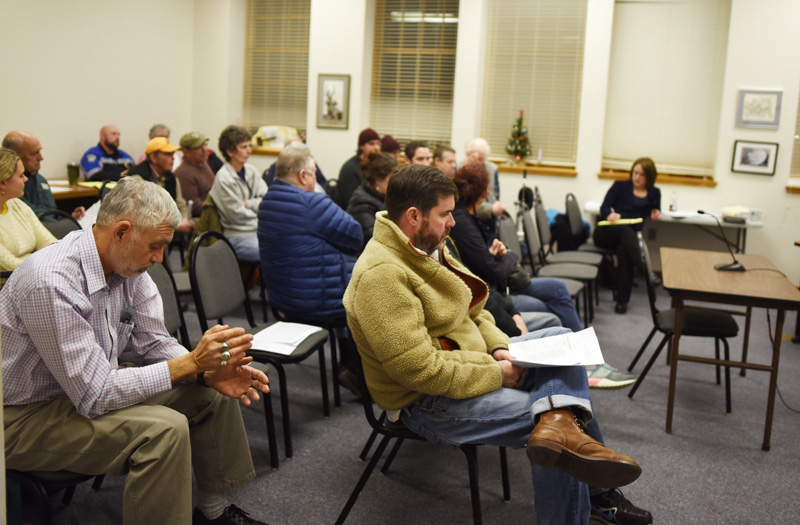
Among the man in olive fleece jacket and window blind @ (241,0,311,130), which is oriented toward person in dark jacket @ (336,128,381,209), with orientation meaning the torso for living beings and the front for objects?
the window blind

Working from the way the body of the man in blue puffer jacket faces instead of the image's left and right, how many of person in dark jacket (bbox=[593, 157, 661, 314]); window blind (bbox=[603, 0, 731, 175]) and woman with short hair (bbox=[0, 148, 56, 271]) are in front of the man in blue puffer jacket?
2

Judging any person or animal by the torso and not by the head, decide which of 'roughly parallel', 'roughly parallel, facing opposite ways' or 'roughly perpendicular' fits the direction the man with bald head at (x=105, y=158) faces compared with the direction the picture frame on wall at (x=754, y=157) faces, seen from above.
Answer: roughly perpendicular

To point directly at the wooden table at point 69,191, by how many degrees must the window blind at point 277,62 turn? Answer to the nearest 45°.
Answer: approximately 45° to its right

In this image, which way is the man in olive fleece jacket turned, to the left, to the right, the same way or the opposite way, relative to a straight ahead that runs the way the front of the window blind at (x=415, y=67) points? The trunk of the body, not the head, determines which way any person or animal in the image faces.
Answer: to the left

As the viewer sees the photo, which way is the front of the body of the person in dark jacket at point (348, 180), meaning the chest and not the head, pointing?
to the viewer's right

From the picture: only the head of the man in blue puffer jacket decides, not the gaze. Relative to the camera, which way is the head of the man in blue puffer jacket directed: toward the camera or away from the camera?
away from the camera

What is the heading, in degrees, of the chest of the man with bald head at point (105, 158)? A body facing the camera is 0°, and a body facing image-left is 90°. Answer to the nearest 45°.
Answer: approximately 315°

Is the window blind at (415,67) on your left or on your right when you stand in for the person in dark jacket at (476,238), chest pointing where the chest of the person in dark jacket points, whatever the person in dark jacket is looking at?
on your left

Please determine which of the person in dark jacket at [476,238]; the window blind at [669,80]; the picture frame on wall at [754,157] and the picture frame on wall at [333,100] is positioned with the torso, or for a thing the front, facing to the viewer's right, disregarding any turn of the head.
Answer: the person in dark jacket

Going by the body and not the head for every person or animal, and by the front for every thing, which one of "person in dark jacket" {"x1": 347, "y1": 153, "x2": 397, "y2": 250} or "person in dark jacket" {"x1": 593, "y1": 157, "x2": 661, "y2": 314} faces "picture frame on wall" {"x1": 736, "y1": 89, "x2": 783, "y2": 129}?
"person in dark jacket" {"x1": 347, "y1": 153, "x2": 397, "y2": 250}

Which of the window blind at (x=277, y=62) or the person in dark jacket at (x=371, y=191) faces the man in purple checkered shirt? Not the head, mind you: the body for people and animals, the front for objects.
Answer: the window blind

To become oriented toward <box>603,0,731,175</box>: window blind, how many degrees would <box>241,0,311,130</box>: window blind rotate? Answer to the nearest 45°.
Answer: approximately 45° to its left

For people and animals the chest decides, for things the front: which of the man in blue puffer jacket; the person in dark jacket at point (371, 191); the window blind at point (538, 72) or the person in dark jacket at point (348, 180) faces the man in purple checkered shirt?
the window blind

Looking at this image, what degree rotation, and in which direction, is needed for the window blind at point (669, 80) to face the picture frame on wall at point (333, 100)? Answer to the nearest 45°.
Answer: approximately 90° to its right
